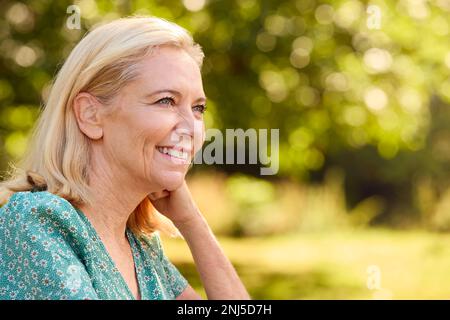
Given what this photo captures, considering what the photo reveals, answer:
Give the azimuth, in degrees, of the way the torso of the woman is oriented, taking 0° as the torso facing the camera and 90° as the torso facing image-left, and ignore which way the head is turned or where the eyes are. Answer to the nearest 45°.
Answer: approximately 315°
